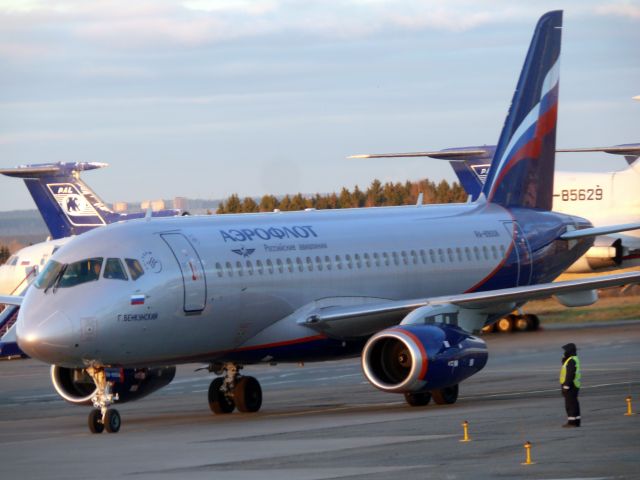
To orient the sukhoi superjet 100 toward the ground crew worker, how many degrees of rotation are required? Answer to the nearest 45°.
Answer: approximately 90° to its left

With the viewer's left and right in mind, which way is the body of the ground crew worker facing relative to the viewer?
facing to the left of the viewer

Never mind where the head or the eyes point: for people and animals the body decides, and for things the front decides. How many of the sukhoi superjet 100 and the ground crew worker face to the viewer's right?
0

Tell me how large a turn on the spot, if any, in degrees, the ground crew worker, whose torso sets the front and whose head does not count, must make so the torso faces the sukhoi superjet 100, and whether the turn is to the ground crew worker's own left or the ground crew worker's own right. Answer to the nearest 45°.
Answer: approximately 45° to the ground crew worker's own right
